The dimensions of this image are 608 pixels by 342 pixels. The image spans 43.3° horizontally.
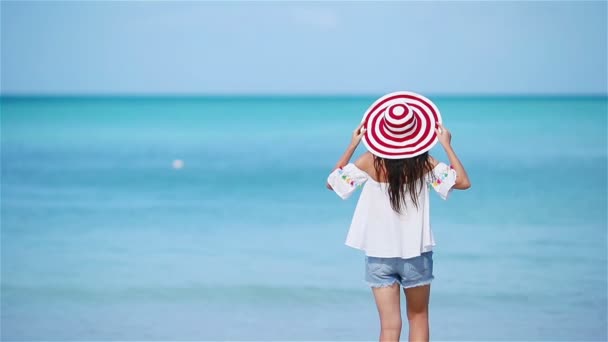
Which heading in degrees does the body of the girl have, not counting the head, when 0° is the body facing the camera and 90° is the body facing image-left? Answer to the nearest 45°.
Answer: approximately 180°

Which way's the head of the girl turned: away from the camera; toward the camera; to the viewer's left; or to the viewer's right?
away from the camera

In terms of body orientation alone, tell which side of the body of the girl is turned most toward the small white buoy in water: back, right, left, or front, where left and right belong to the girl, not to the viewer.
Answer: front
